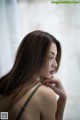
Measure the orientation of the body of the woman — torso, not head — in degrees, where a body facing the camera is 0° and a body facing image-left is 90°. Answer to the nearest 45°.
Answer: approximately 225°

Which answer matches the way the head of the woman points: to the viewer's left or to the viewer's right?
to the viewer's right
